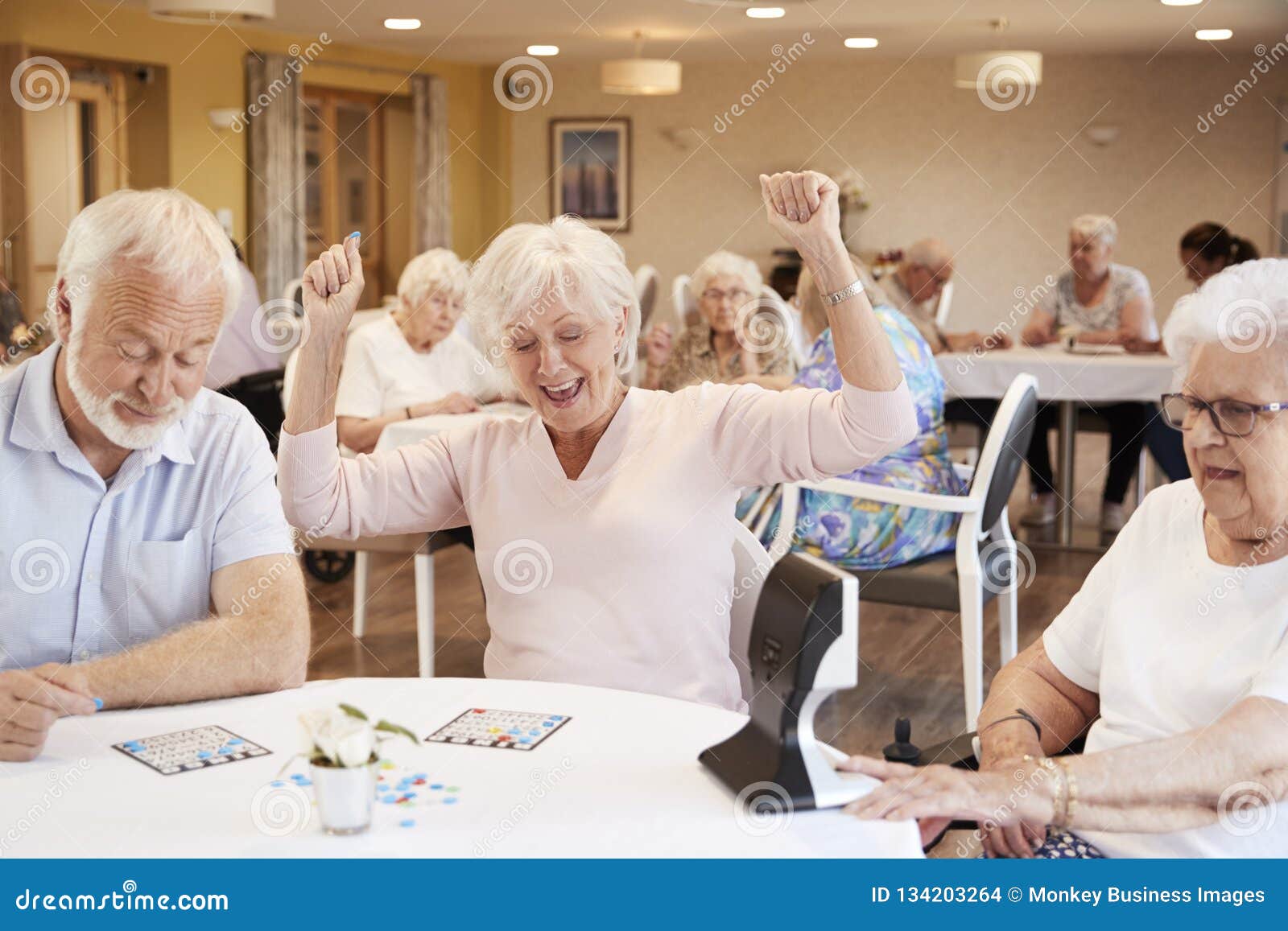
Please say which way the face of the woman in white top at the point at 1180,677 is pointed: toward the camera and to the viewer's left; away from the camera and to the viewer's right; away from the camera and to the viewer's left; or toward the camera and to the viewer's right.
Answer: toward the camera and to the viewer's left

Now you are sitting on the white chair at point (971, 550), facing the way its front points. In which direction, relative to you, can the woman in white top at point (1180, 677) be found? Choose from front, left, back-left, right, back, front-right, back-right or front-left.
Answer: left

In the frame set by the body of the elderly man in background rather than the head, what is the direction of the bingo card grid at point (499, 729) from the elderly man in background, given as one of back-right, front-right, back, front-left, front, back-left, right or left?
right

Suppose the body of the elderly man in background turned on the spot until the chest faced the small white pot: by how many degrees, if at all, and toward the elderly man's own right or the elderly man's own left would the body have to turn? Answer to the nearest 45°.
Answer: approximately 90° to the elderly man's own right

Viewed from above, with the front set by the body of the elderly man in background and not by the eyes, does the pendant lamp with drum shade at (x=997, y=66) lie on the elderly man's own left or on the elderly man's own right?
on the elderly man's own left

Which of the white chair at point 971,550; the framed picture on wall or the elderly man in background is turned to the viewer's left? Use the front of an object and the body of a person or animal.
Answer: the white chair

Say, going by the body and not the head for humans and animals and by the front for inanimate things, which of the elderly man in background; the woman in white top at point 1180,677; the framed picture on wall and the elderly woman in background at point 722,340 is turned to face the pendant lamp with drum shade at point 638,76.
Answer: the framed picture on wall

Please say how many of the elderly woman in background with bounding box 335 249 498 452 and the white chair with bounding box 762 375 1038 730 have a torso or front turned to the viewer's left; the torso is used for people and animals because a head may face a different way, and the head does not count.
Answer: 1

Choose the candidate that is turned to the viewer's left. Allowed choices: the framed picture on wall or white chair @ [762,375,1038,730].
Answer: the white chair

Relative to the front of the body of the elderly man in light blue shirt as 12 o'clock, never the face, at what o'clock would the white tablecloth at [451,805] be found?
The white tablecloth is roughly at 11 o'clock from the elderly man in light blue shirt.

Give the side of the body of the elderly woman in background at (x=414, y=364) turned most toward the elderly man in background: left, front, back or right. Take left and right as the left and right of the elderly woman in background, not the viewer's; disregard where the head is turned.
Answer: left

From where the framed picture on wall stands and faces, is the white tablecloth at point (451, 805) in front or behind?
in front

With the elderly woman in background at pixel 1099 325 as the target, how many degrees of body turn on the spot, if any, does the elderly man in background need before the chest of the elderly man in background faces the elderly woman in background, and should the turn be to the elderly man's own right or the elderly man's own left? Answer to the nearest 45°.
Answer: approximately 45° to the elderly man's own left

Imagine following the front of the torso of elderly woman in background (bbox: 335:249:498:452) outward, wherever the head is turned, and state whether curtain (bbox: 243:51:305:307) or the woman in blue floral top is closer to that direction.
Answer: the woman in blue floral top

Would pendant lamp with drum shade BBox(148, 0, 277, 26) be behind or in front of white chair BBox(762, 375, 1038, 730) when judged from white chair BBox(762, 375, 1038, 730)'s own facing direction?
in front
